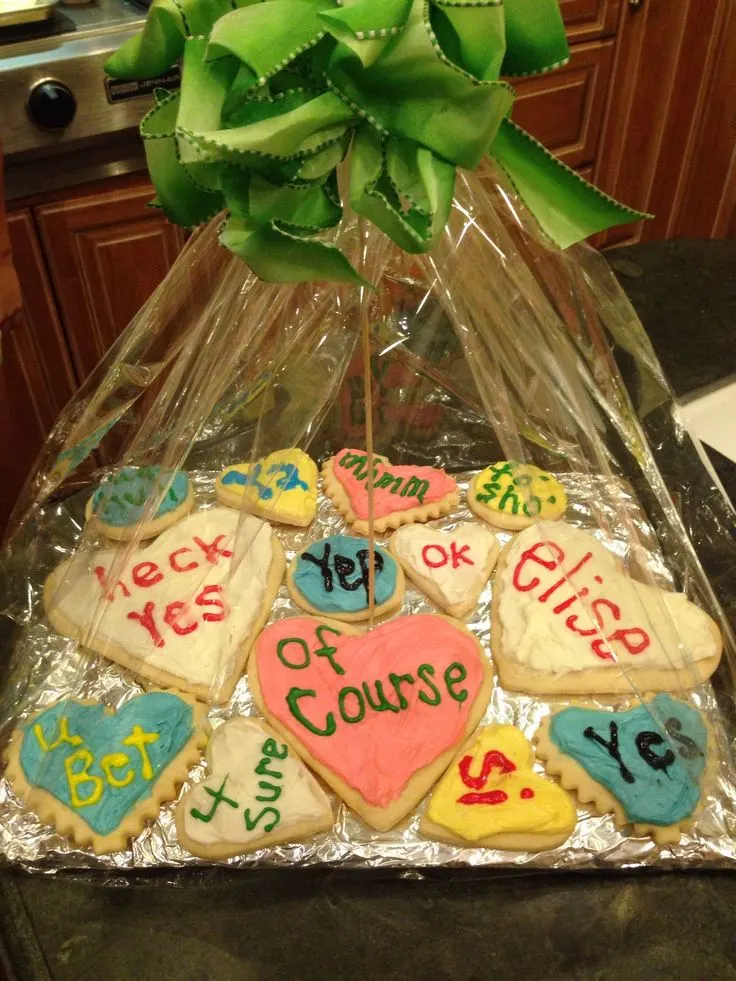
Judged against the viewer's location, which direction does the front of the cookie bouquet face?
facing the viewer

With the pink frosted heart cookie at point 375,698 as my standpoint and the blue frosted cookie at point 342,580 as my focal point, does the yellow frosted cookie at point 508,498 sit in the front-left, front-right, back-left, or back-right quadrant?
front-right

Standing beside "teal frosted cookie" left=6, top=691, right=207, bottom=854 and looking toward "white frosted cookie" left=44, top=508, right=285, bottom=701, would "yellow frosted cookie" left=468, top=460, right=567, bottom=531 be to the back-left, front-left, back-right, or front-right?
front-right
